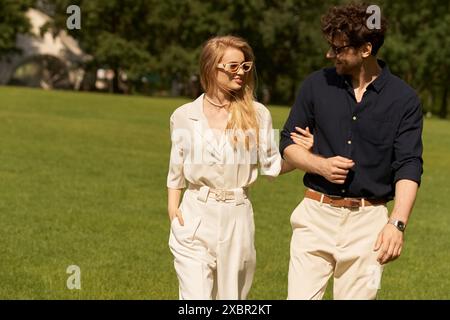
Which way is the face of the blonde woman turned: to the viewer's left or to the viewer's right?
to the viewer's right

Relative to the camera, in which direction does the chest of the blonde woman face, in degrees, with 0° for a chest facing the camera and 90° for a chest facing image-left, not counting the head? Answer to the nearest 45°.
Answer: approximately 0°
